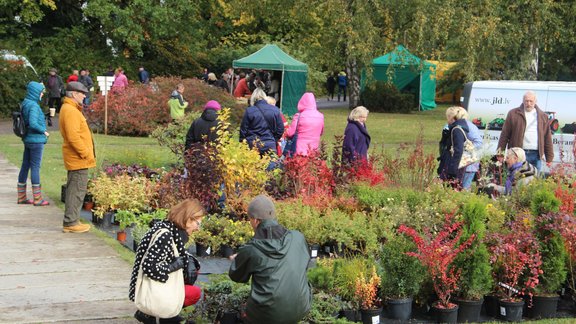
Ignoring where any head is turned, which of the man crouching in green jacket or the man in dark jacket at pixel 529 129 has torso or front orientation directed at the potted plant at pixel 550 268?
the man in dark jacket

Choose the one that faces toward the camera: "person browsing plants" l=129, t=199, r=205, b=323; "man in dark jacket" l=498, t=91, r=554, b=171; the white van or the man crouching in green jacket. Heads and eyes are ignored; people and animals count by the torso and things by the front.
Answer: the man in dark jacket

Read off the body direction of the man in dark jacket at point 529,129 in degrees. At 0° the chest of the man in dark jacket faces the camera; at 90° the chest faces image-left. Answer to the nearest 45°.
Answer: approximately 0°

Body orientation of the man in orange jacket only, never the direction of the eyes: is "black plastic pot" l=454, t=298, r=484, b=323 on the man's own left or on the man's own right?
on the man's own right

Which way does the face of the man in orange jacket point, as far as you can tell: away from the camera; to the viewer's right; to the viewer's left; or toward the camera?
to the viewer's right

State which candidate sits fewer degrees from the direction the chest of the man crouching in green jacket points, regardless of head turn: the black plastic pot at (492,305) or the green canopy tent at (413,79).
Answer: the green canopy tent

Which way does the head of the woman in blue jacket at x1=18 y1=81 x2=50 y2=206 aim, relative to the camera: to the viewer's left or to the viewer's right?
to the viewer's right

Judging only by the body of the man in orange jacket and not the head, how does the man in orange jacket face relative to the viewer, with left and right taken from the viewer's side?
facing to the right of the viewer

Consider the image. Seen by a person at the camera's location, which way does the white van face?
facing to the right of the viewer

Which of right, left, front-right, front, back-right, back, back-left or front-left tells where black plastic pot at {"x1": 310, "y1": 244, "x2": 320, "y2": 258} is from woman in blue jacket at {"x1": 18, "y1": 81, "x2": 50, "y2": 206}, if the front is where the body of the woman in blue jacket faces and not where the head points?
front-right

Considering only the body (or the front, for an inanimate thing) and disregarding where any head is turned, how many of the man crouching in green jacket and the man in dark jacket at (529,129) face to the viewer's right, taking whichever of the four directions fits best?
0

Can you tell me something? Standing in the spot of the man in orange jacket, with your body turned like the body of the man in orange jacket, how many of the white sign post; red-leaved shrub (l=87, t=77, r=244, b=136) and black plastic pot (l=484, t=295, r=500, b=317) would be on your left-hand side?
2
